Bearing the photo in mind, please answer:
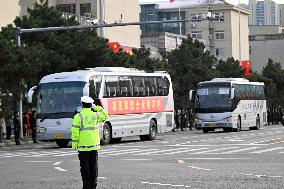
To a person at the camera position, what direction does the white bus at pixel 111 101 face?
facing the viewer and to the left of the viewer
